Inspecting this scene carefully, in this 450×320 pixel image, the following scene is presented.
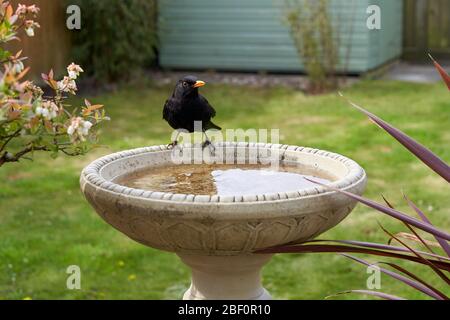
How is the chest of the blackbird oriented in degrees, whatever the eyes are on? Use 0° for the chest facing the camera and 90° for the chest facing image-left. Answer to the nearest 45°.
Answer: approximately 0°

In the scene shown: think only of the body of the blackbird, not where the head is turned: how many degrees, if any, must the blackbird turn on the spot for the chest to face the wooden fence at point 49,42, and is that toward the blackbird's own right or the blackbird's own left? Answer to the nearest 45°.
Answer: approximately 180°

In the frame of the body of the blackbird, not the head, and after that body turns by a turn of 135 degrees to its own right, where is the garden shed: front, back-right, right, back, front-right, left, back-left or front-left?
front-right
